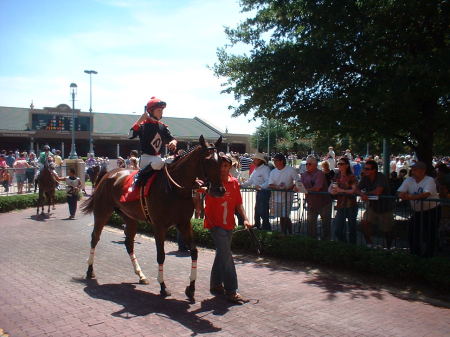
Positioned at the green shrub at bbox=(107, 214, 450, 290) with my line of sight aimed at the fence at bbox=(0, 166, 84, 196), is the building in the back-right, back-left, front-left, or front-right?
front-right

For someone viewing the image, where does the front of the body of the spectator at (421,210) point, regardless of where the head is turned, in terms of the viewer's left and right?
facing the viewer and to the left of the viewer

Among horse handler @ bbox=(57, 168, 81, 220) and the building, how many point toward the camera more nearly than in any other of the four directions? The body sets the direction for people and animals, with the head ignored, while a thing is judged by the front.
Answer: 2

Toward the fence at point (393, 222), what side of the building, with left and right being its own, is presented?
front

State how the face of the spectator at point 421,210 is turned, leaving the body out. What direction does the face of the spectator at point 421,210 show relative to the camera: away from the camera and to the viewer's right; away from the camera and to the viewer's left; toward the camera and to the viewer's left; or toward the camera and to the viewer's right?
toward the camera and to the viewer's left

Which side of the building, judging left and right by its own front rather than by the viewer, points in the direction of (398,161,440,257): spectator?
front

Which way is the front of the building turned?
toward the camera

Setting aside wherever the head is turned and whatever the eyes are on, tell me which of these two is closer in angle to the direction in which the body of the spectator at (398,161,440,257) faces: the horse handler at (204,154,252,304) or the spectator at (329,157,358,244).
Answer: the horse handler

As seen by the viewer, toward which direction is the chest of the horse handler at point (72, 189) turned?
toward the camera

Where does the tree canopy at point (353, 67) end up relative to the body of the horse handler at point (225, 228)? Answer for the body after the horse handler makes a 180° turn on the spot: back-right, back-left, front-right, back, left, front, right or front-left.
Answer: right

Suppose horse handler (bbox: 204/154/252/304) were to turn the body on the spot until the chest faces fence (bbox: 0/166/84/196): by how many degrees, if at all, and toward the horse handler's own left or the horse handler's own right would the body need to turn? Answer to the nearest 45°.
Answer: approximately 180°

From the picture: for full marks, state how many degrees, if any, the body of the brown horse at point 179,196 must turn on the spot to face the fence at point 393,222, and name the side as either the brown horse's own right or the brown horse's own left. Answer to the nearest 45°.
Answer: approximately 45° to the brown horse's own left
